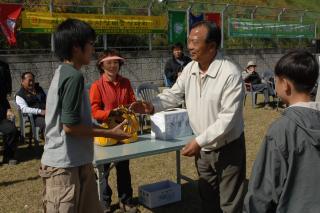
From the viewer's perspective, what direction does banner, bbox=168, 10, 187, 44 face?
toward the camera

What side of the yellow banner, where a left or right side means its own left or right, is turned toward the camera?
front

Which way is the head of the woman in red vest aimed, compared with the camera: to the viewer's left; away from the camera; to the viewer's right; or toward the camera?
toward the camera

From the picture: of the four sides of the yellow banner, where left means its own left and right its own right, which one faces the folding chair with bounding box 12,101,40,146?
front

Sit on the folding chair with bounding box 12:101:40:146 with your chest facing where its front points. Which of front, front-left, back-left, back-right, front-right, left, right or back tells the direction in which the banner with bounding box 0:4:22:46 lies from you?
back-left

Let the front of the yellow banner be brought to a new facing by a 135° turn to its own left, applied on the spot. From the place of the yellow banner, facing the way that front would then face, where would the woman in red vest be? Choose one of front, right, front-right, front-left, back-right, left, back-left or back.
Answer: back-right

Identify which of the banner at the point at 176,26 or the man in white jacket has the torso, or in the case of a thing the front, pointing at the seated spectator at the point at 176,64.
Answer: the banner

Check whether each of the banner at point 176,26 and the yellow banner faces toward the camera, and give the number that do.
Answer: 2

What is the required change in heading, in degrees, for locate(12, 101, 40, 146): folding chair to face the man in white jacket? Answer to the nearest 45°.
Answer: approximately 45° to its right

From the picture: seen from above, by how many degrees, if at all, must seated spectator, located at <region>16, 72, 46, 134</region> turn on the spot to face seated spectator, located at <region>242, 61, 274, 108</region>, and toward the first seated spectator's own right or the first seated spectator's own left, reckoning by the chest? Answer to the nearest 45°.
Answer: approximately 90° to the first seated spectator's own left

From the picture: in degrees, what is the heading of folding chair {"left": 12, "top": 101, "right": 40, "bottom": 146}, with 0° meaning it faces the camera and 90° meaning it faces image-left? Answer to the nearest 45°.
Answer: approximately 315°

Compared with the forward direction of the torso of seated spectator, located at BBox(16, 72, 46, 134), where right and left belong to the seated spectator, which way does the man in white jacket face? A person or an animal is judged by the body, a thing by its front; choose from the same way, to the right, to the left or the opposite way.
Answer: to the right

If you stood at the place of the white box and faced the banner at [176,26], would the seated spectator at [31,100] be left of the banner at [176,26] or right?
left

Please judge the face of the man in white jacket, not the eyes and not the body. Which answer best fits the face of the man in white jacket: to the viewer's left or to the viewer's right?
to the viewer's left

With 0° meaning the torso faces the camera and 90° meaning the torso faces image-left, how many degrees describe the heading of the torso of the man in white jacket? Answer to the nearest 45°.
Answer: approximately 45°

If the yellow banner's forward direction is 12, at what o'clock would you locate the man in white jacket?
The man in white jacket is roughly at 12 o'clock from the yellow banner.
